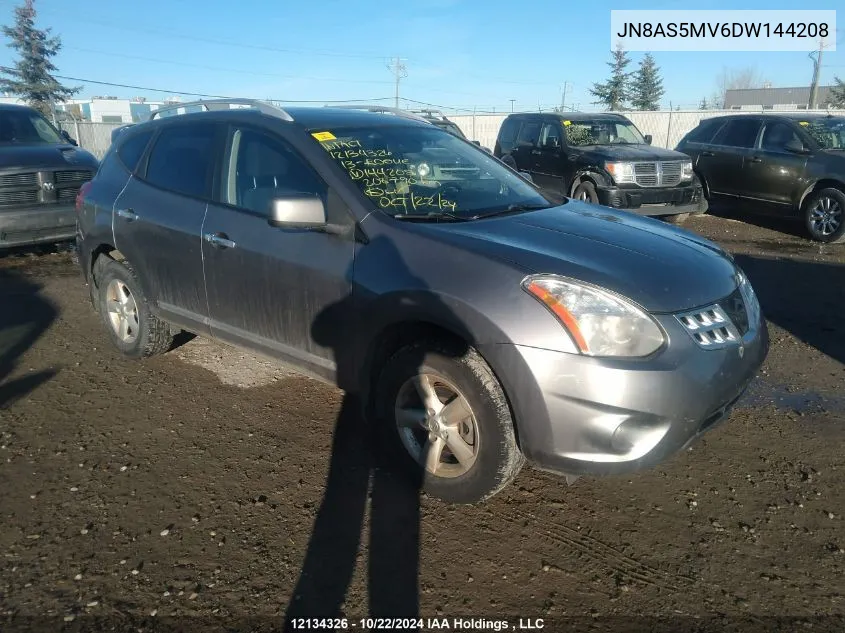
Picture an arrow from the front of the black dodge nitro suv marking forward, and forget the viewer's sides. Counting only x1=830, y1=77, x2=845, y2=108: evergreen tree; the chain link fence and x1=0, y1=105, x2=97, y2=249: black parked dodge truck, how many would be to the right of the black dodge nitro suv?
1

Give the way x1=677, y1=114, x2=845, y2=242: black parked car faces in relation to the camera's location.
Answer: facing the viewer and to the right of the viewer

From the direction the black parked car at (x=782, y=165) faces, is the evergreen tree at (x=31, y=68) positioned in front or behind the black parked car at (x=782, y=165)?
behind

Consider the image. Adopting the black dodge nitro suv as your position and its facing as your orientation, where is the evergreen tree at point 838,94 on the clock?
The evergreen tree is roughly at 8 o'clock from the black dodge nitro suv.

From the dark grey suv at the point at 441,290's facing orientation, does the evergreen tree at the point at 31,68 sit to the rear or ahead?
to the rear

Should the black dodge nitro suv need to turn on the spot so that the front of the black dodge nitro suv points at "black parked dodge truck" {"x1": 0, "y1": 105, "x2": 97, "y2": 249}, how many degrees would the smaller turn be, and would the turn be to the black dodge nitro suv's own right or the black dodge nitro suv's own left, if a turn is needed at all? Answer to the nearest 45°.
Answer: approximately 90° to the black dodge nitro suv's own right

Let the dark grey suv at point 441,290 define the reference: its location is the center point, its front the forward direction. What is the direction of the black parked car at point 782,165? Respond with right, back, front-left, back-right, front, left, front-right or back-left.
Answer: left

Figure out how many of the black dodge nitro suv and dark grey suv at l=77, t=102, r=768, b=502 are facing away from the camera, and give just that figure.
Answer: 0

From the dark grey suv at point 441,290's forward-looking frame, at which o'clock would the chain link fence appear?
The chain link fence is roughly at 8 o'clock from the dark grey suv.

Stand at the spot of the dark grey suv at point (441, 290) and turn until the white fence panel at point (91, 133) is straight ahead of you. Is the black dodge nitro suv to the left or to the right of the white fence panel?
right

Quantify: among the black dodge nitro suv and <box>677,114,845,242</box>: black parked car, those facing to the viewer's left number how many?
0

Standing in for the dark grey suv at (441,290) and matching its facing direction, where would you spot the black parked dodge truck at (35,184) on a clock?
The black parked dodge truck is roughly at 6 o'clock from the dark grey suv.

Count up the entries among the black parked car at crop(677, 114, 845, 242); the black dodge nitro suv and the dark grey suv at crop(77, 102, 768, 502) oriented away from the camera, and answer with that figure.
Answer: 0

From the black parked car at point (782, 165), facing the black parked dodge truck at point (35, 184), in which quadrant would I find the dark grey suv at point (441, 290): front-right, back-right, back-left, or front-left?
front-left
